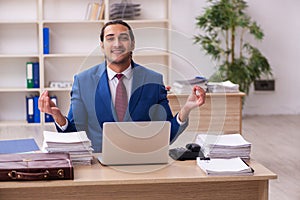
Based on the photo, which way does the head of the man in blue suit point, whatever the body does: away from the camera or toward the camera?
toward the camera

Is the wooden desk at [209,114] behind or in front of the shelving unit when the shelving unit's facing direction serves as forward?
in front

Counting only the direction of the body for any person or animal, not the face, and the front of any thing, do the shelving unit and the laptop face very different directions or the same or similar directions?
very different directions

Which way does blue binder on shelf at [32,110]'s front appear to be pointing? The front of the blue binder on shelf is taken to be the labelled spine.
toward the camera

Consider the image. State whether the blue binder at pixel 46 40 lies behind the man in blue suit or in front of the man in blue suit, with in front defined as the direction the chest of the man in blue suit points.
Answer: behind

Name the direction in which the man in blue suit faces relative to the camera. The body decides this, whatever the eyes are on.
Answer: toward the camera

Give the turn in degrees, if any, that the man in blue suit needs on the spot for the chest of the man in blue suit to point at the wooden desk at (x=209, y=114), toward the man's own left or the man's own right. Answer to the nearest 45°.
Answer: approximately 90° to the man's own left

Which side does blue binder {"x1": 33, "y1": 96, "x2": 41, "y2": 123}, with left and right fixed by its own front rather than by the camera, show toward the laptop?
front

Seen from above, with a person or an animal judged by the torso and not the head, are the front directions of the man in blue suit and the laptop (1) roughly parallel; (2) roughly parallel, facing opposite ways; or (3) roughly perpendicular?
roughly parallel, facing opposite ways

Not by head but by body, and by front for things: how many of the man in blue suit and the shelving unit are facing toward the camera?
2

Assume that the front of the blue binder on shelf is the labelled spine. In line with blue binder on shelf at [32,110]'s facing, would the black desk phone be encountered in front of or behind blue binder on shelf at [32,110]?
in front

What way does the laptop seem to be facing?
away from the camera
